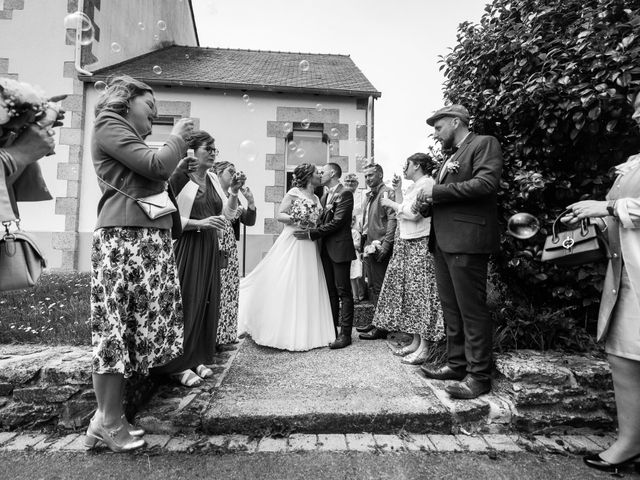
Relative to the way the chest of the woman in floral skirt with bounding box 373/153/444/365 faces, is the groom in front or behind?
in front

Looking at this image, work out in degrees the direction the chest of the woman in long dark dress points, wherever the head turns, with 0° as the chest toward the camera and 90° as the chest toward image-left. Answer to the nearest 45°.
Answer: approximately 315°

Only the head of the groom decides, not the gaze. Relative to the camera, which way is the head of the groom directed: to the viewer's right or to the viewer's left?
to the viewer's left

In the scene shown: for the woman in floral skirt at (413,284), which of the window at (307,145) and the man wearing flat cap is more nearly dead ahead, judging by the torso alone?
the window

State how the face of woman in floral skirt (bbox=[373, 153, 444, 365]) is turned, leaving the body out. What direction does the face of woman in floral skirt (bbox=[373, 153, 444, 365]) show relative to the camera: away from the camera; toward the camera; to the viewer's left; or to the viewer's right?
to the viewer's left

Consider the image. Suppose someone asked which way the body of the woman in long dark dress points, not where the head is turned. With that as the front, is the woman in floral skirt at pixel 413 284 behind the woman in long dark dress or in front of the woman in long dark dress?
in front

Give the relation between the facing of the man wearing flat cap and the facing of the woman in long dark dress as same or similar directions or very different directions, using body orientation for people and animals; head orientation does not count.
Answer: very different directions

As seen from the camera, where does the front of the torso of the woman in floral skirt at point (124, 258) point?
to the viewer's right

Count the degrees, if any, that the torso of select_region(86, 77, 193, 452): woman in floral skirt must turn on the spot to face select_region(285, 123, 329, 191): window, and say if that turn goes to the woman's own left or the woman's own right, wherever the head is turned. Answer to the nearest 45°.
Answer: approximately 45° to the woman's own left

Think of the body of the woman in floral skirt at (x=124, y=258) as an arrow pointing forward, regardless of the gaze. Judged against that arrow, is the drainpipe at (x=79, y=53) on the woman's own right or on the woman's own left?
on the woman's own left

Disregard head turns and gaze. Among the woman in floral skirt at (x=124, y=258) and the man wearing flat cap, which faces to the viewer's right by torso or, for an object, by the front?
the woman in floral skirt

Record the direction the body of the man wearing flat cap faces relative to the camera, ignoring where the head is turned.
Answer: to the viewer's left

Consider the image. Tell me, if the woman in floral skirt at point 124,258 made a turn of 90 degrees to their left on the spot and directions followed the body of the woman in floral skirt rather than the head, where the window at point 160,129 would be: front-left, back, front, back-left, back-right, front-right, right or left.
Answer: front

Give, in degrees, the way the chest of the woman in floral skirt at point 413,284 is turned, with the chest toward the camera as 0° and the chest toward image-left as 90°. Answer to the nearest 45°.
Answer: approximately 90°

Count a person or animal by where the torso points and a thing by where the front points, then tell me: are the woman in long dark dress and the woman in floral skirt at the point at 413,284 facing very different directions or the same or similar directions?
very different directions

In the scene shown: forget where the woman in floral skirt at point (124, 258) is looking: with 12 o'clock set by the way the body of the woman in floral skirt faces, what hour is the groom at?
The groom is roughly at 11 o'clock from the woman in floral skirt.

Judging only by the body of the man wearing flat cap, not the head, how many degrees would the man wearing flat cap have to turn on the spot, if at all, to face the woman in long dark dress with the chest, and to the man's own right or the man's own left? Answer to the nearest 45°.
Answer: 0° — they already face them
